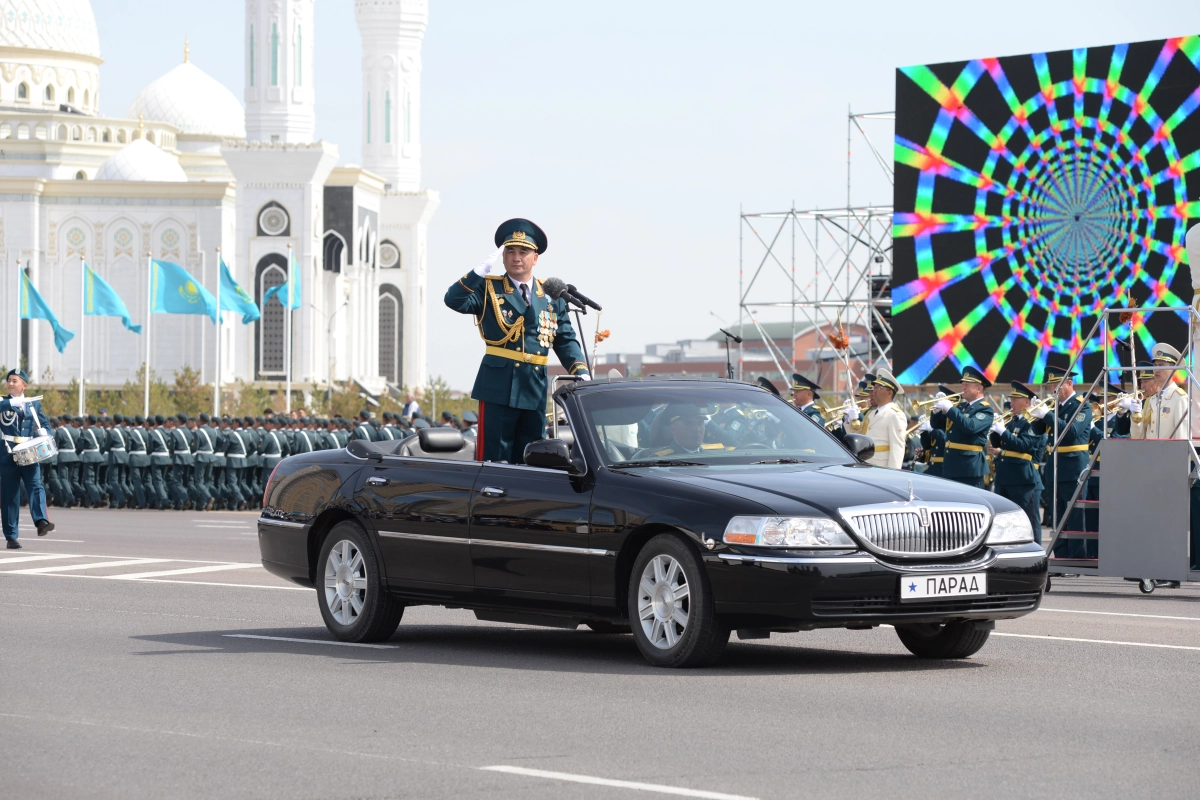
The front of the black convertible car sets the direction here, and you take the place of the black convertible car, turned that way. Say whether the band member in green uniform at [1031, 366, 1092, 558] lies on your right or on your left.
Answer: on your left

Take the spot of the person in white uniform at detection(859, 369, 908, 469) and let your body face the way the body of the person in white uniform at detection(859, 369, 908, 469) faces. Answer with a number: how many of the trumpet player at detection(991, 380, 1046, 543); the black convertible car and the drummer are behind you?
1

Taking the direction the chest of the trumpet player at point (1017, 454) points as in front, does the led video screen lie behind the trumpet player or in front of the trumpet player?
behind

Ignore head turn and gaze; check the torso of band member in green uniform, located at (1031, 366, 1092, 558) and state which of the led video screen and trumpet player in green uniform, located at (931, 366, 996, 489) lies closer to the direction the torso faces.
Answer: the trumpet player in green uniform

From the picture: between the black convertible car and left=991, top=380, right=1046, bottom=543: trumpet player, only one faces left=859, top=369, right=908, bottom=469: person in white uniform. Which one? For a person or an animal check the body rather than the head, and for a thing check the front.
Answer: the trumpet player

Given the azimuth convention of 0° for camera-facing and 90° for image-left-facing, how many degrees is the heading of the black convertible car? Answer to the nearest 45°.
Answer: approximately 315°

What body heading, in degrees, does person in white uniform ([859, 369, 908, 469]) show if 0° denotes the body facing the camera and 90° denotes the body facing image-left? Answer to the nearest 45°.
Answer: approximately 45°

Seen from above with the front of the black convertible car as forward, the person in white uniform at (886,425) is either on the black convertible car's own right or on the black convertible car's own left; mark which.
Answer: on the black convertible car's own left

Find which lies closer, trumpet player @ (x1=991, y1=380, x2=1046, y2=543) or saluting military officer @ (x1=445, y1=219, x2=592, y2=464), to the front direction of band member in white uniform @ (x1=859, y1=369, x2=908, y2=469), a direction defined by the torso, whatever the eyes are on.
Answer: the saluting military officer

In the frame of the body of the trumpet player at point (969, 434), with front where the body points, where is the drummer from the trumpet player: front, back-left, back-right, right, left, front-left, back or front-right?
front-right

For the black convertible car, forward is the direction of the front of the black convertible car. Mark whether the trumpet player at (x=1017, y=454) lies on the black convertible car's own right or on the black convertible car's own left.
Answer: on the black convertible car's own left
